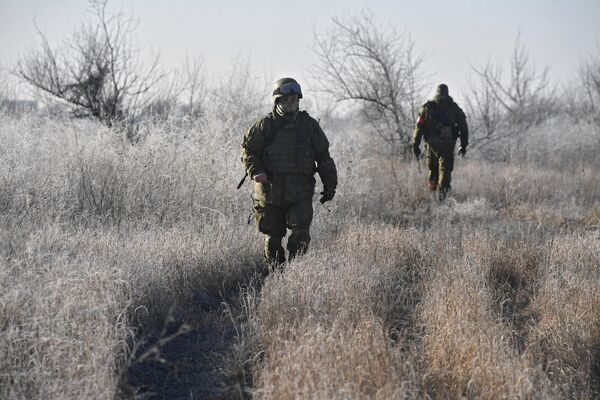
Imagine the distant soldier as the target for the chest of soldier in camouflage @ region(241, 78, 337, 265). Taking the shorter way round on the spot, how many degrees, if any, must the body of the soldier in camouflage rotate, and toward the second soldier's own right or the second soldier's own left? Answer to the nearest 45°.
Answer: approximately 135° to the second soldier's own left

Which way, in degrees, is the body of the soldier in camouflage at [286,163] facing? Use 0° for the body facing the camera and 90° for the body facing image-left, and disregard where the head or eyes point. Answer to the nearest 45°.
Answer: approximately 0°
